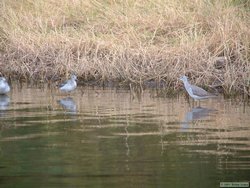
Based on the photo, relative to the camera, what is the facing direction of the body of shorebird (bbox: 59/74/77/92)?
to the viewer's right

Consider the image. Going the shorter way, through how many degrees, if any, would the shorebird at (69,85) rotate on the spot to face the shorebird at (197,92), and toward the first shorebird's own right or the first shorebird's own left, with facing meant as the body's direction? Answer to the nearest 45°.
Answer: approximately 45° to the first shorebird's own right

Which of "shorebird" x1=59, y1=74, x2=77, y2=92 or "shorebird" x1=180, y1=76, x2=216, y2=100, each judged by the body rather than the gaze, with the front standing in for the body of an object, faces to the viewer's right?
"shorebird" x1=59, y1=74, x2=77, y2=92

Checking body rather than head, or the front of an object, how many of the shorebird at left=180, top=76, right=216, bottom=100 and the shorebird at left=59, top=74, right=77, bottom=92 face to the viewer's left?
1

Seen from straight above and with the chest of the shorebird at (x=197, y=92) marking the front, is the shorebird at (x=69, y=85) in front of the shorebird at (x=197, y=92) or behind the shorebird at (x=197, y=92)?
in front

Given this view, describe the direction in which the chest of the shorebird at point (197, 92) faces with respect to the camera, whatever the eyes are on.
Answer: to the viewer's left

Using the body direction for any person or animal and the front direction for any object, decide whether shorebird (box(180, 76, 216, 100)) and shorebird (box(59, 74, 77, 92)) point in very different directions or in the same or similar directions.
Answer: very different directions
